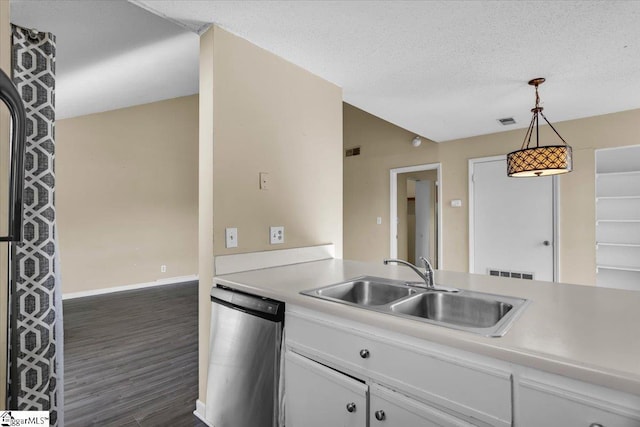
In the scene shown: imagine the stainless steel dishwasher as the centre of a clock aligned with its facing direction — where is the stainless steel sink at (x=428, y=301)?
The stainless steel sink is roughly at 8 o'clock from the stainless steel dishwasher.

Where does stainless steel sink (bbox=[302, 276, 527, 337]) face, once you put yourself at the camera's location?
facing the viewer and to the left of the viewer

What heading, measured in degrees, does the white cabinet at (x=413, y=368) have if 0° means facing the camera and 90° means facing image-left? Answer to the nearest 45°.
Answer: approximately 45°

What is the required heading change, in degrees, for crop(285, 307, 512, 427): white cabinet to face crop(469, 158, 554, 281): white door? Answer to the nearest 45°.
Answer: approximately 135° to its right

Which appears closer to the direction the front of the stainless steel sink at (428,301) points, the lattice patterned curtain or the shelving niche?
the lattice patterned curtain

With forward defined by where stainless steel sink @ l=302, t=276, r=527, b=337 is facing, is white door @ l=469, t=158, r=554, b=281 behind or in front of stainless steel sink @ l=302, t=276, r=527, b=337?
behind

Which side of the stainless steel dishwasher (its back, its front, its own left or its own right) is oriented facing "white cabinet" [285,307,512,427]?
left

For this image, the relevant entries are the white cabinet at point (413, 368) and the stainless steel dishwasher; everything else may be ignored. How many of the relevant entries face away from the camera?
0

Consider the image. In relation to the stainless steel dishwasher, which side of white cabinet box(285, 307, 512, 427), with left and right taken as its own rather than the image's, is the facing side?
right

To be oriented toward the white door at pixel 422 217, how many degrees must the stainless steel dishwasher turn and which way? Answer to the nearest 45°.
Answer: approximately 180°

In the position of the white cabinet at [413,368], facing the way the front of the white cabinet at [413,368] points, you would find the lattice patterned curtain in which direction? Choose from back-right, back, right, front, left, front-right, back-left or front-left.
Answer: front-right

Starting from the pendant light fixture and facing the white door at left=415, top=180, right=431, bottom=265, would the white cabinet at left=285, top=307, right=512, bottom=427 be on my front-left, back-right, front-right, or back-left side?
back-left

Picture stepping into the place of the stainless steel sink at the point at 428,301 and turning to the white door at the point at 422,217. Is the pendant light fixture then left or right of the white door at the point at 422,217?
right
